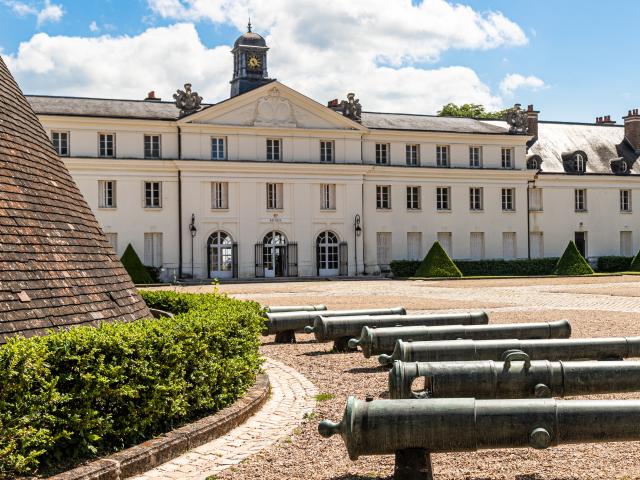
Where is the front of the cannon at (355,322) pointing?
to the viewer's right

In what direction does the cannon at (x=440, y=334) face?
to the viewer's right

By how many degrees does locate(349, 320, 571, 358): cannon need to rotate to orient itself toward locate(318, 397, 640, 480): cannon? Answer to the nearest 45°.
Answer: approximately 90° to its right

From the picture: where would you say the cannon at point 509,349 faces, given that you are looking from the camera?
facing to the right of the viewer

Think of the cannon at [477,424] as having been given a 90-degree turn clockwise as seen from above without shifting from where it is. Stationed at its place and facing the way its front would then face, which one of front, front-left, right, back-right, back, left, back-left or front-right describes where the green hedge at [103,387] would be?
right

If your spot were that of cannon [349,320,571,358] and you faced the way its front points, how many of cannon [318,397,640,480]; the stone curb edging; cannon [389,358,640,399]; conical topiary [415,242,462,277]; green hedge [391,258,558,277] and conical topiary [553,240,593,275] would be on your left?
3

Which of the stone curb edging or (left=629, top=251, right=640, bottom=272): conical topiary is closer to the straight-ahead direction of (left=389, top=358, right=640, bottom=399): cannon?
the conical topiary

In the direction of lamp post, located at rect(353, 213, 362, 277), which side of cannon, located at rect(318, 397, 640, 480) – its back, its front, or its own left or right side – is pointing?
left

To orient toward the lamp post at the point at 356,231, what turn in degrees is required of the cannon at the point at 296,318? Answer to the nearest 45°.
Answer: approximately 90° to its left

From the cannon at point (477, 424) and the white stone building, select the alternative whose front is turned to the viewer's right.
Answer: the cannon
